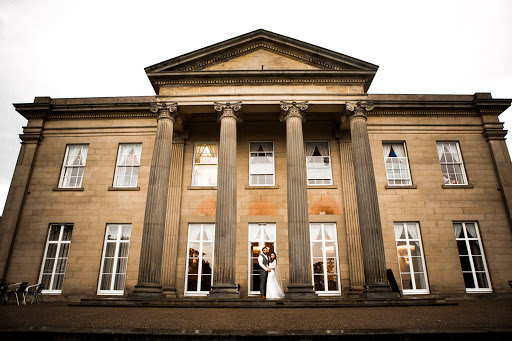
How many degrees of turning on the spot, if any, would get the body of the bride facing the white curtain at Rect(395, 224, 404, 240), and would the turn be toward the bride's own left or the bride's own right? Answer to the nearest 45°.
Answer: approximately 180°

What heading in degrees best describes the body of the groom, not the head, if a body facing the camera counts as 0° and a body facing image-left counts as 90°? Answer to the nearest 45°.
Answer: approximately 315°

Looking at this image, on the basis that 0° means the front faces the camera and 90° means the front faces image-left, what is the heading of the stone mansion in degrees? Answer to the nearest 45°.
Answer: approximately 0°

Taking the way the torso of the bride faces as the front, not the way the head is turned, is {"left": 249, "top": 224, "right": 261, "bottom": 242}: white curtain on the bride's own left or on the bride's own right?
on the bride's own right

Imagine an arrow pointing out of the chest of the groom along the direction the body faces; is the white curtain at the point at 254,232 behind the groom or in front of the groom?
behind

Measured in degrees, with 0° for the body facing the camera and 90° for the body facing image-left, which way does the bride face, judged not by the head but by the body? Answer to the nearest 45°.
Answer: approximately 45°

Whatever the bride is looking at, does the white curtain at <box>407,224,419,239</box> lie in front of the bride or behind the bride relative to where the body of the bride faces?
behind
